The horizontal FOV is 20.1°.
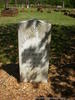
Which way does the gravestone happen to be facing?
toward the camera
